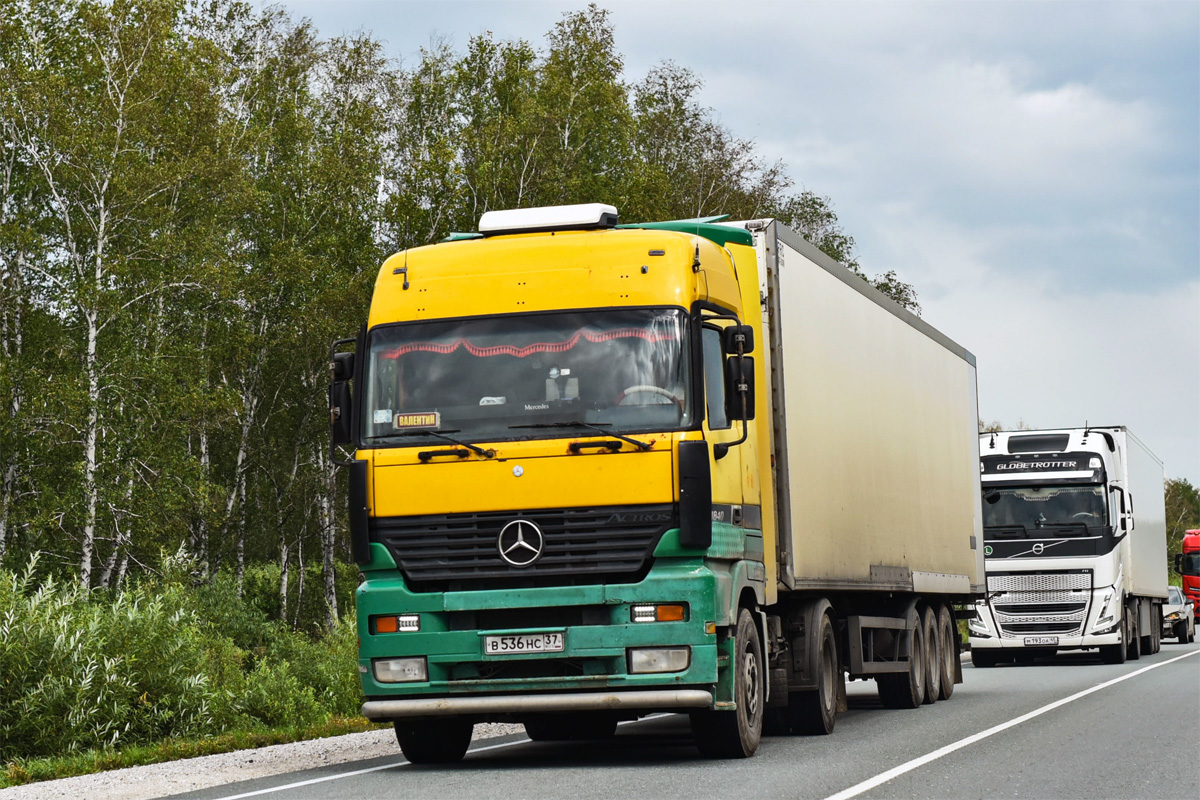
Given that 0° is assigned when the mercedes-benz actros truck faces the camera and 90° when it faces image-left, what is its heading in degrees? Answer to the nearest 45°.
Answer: approximately 0°

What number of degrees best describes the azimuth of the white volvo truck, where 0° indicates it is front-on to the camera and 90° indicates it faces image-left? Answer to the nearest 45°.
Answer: approximately 0°

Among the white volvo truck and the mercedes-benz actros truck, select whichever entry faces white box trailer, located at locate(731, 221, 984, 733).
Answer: the white volvo truck

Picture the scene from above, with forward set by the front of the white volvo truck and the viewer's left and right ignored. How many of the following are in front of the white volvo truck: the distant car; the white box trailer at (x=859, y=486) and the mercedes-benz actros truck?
2

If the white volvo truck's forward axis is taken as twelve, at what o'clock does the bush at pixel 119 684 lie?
The bush is roughly at 1 o'clock from the white volvo truck.

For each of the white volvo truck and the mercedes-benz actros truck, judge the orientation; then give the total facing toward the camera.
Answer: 2

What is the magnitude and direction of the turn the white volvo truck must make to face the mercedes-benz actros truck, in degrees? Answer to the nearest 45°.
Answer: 0° — it already faces it

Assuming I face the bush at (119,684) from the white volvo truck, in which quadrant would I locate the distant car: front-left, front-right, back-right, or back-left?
back-right

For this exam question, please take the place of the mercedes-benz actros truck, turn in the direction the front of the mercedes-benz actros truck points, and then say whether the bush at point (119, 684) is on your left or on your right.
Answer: on your right

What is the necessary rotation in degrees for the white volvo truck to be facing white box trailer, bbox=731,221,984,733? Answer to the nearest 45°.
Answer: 0° — it already faces it
